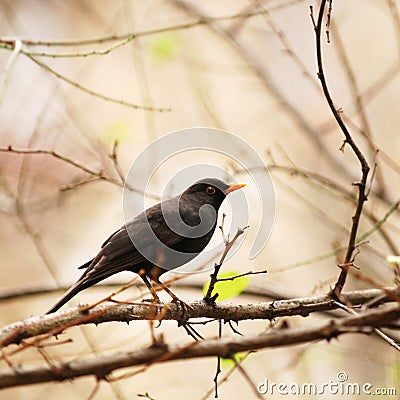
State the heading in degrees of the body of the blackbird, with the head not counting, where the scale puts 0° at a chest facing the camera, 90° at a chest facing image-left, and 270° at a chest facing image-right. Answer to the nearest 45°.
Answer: approximately 270°

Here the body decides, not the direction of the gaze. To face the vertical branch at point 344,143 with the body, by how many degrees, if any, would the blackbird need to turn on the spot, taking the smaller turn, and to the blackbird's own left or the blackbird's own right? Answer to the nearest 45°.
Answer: approximately 45° to the blackbird's own right

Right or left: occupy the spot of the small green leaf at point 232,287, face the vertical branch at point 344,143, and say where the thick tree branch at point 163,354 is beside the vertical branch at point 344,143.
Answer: right
